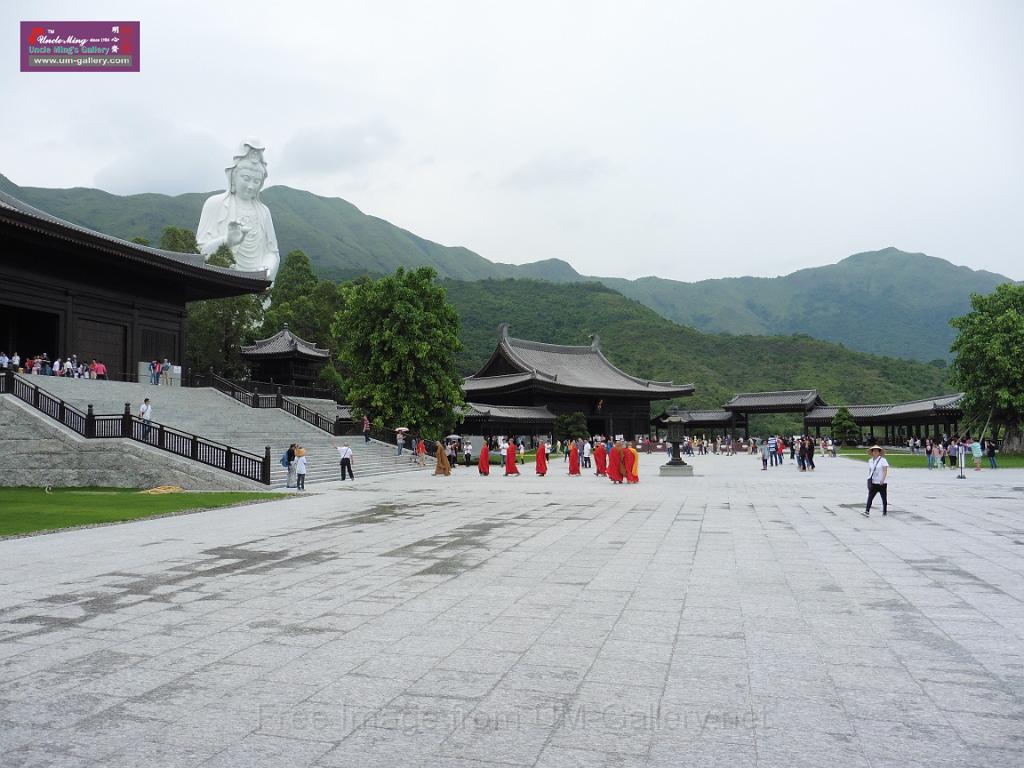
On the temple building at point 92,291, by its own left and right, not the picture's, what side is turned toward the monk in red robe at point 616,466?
front

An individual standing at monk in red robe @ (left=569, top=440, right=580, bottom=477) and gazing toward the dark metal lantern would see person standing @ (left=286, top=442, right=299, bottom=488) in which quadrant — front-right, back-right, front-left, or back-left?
back-right

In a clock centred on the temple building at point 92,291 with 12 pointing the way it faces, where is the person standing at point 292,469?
The person standing is roughly at 1 o'clock from the temple building.

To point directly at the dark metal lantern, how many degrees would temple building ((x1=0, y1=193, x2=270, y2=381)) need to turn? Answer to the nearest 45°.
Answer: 0° — it already faces it

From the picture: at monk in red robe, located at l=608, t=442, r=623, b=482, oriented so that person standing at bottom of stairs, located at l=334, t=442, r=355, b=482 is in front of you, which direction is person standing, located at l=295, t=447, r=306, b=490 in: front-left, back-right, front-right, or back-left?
front-left

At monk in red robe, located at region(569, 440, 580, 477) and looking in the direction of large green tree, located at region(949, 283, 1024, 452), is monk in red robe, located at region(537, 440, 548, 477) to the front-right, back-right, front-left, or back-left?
back-left

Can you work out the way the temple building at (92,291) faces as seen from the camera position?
facing the viewer and to the right of the viewer

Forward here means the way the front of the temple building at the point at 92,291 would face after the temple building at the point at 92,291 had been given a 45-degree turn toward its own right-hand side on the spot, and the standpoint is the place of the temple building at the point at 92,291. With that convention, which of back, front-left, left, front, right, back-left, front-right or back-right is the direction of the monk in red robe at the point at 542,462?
front-left

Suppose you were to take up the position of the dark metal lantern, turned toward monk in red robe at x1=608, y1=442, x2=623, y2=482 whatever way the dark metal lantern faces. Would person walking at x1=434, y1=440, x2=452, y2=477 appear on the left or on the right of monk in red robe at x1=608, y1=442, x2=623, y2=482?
right

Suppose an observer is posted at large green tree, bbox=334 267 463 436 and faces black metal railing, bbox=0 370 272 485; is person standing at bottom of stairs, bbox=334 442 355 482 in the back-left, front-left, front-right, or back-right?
front-left

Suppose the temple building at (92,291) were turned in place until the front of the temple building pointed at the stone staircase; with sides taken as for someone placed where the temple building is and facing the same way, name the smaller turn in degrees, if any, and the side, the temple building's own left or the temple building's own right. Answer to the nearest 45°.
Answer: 0° — it already faces it

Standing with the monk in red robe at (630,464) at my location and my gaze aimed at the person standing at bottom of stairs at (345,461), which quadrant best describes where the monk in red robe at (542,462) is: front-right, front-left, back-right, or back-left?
front-right

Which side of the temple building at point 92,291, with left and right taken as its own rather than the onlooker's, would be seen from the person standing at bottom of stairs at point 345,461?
front

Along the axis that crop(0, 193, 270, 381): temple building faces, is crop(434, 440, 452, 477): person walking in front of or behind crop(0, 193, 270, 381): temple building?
in front
